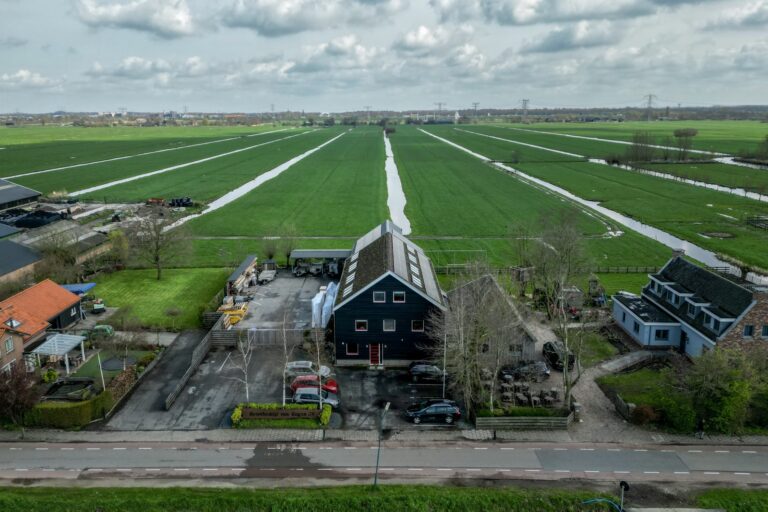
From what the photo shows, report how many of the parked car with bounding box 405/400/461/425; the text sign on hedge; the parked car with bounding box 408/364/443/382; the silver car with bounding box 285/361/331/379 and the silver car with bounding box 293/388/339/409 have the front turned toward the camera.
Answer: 1

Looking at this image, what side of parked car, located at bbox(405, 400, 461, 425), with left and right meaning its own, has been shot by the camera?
left

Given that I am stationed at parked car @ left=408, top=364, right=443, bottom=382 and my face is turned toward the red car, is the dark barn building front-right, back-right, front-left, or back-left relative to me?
front-right

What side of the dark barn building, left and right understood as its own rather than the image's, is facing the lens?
front

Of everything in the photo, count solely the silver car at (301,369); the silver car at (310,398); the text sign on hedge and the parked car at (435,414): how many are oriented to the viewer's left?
1

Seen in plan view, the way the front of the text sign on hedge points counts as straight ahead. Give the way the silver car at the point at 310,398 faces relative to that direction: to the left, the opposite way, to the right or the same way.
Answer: to the left

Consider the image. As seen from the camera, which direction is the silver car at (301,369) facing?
to the viewer's right

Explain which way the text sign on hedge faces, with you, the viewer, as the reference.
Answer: facing the viewer

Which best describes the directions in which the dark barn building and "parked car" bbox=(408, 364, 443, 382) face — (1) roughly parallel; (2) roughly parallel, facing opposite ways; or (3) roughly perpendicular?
roughly perpendicular
